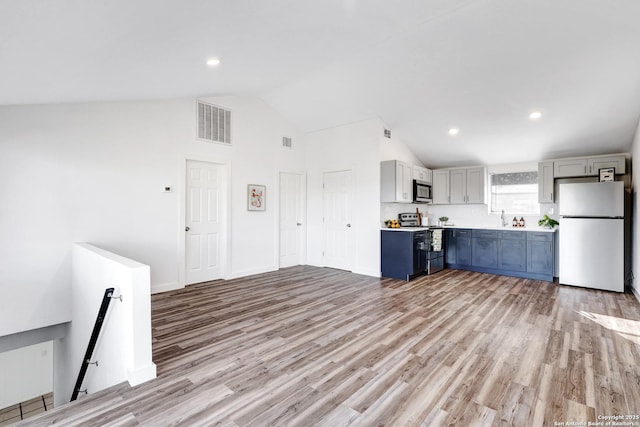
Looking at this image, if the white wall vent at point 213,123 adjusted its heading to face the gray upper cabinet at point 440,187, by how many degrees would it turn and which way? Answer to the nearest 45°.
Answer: approximately 45° to its left

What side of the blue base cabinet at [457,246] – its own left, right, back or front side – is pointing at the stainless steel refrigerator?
left

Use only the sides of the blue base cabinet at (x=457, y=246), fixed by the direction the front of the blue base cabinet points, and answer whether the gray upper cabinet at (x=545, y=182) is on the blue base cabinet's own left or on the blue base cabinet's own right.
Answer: on the blue base cabinet's own left

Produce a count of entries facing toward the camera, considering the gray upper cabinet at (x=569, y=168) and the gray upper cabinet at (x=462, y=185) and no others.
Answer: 2

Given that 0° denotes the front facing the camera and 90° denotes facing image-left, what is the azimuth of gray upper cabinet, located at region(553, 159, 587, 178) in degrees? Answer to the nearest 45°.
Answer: approximately 0°
